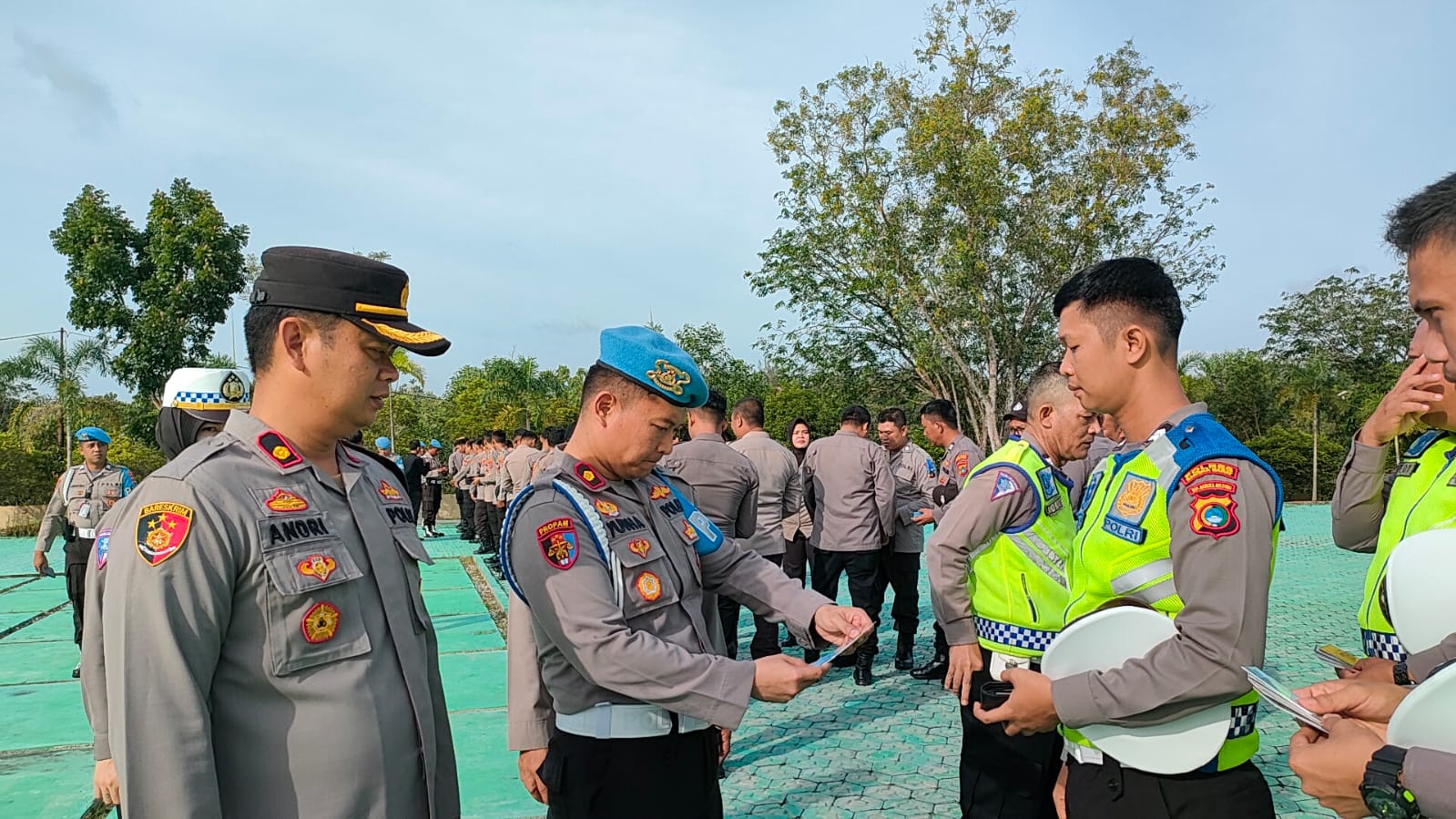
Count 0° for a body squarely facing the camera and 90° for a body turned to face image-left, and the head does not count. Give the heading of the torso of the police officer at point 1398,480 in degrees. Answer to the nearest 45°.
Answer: approximately 45°

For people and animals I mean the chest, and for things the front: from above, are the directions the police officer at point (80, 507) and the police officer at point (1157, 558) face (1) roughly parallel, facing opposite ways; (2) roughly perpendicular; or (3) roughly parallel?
roughly perpendicular

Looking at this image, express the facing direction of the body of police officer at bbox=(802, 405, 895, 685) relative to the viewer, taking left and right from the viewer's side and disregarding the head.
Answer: facing away from the viewer

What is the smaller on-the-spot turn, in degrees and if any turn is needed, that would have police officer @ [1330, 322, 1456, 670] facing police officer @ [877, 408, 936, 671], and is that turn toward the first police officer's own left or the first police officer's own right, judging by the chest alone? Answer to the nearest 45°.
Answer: approximately 90° to the first police officer's own right

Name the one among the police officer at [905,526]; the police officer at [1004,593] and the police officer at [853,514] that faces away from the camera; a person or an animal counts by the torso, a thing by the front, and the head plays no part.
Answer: the police officer at [853,514]

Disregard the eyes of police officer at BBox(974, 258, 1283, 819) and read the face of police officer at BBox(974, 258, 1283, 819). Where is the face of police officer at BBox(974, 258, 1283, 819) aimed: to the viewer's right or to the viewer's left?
to the viewer's left

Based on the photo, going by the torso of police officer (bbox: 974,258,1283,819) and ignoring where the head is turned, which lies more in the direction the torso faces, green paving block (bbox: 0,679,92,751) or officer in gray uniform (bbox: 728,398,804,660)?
the green paving block

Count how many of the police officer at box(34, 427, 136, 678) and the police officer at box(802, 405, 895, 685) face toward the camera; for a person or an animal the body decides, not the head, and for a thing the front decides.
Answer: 1

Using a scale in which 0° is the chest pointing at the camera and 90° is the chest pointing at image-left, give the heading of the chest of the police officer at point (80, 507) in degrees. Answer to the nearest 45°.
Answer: approximately 0°

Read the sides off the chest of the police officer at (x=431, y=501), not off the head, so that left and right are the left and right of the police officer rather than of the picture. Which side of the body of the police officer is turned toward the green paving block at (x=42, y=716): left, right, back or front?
right

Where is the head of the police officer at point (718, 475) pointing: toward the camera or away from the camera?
away from the camera
